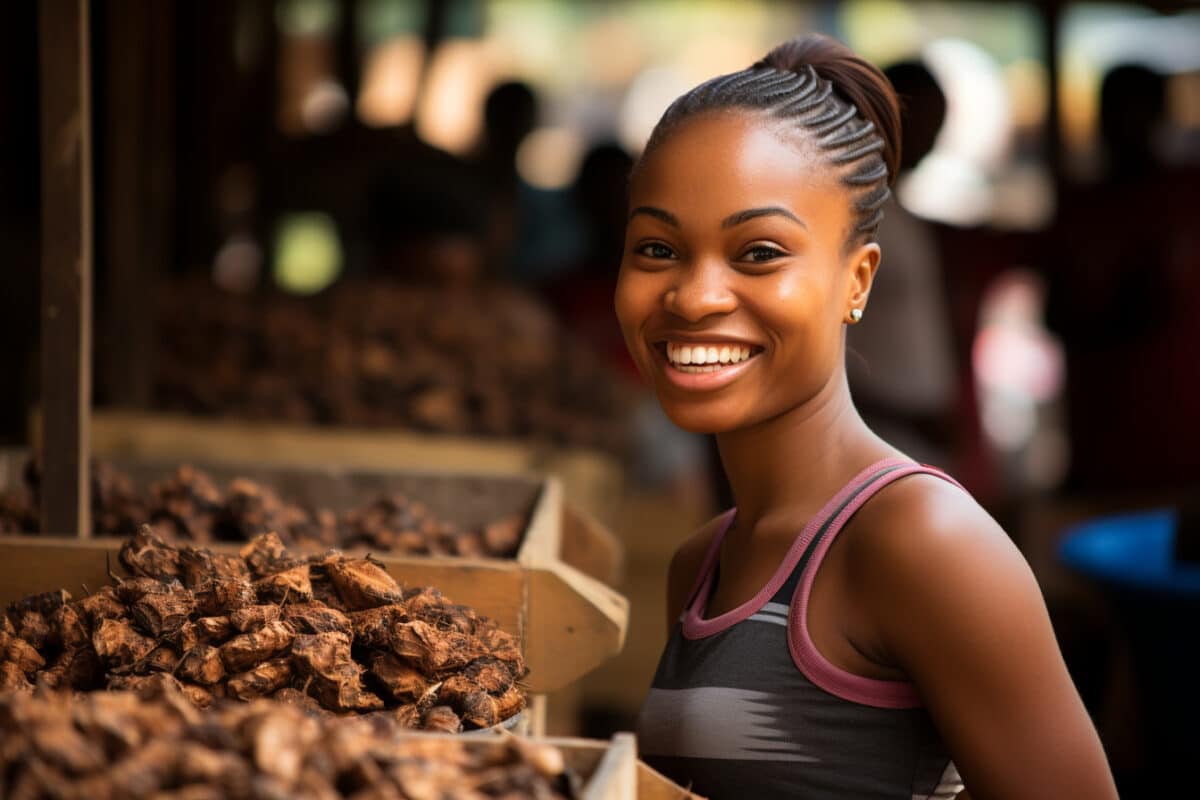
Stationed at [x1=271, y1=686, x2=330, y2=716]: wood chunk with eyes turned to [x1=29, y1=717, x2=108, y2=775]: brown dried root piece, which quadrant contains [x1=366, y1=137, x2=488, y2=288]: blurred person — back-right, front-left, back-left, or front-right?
back-right

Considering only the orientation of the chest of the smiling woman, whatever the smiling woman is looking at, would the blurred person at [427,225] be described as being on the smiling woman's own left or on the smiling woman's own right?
on the smiling woman's own right

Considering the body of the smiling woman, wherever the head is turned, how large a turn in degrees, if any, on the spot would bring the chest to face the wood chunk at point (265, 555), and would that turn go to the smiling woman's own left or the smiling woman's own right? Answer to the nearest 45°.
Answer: approximately 45° to the smiling woman's own right

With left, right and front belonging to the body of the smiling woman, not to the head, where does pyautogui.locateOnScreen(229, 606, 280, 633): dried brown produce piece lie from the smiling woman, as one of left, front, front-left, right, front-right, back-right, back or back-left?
front-right

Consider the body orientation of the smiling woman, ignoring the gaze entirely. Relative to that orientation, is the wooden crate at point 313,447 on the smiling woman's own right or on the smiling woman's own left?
on the smiling woman's own right

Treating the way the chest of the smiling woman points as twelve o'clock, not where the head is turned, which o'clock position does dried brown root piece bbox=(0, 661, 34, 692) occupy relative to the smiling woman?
The dried brown root piece is roughly at 1 o'clock from the smiling woman.

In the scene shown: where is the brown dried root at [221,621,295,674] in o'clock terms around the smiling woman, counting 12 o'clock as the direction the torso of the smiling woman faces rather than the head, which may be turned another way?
The brown dried root is roughly at 1 o'clock from the smiling woman.

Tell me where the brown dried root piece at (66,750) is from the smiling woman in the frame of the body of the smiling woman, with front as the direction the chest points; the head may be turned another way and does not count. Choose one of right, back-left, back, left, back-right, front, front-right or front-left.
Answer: front

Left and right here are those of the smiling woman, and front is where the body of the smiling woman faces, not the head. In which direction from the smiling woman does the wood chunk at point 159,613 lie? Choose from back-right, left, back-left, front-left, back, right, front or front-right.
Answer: front-right

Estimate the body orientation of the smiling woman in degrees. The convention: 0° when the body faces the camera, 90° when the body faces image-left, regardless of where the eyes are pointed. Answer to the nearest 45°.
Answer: approximately 45°

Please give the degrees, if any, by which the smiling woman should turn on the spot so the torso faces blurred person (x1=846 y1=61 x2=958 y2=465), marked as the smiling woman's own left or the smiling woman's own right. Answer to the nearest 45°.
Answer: approximately 135° to the smiling woman's own right

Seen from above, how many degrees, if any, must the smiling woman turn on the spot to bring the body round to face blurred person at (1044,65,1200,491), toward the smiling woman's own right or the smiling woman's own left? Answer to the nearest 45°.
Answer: approximately 135° to the smiling woman's own right
